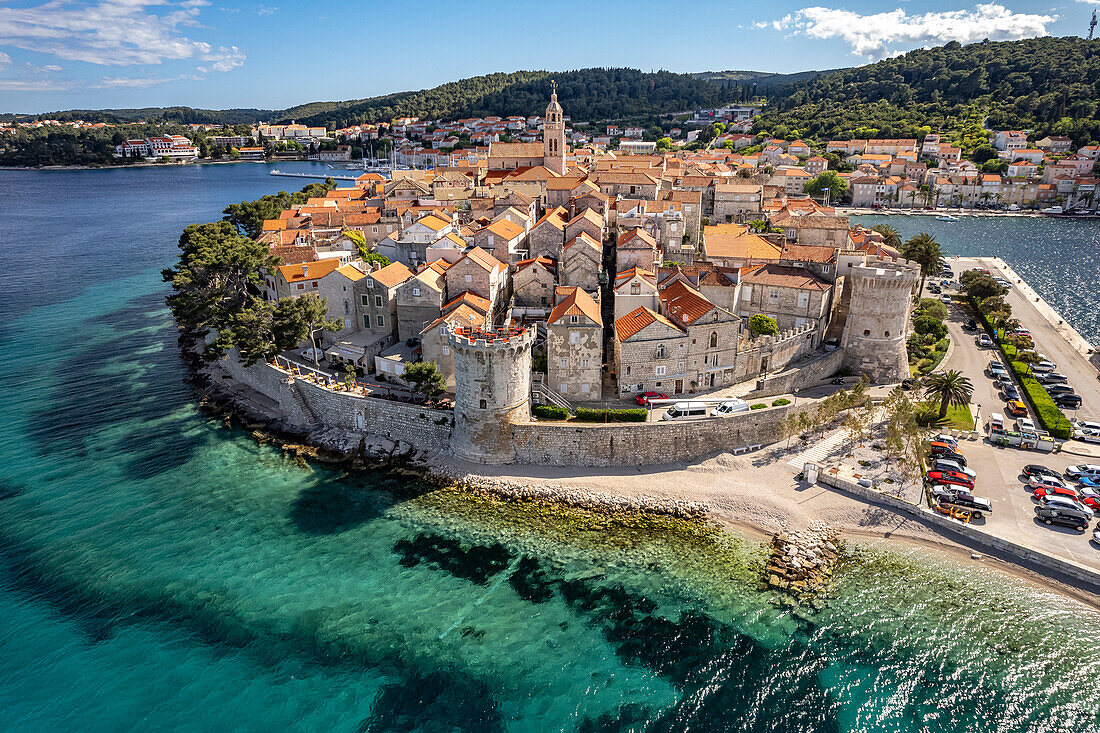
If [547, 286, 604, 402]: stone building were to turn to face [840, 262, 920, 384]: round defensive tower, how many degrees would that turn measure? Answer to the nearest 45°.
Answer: approximately 90° to its left

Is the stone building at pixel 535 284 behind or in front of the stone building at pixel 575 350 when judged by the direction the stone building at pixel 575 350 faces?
behind

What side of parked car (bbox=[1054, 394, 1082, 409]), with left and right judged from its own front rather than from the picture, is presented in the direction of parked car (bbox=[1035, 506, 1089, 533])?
left

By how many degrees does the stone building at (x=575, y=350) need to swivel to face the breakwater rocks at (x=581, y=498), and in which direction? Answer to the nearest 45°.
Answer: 0° — it already faces it

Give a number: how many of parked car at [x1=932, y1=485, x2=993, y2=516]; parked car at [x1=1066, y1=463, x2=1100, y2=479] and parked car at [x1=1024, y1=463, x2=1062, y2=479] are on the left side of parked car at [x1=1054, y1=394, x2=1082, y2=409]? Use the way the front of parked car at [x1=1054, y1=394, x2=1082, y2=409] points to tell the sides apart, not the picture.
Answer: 3

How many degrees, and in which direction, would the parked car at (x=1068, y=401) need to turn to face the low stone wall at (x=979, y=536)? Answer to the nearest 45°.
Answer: approximately 90° to its left

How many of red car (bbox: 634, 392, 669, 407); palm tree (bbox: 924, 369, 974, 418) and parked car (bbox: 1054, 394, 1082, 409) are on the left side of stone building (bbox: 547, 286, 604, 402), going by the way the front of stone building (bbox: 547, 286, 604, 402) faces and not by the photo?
3

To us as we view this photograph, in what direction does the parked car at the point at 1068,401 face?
facing to the left of the viewer

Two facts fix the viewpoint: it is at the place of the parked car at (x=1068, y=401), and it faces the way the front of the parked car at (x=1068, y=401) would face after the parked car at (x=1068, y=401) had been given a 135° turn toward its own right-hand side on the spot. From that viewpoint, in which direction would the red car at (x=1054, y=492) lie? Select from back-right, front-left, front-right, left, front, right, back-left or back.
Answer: back-right

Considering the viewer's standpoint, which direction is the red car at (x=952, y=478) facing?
facing to the left of the viewer

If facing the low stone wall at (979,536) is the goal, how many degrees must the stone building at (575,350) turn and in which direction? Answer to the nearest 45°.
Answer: approximately 45° to its left
